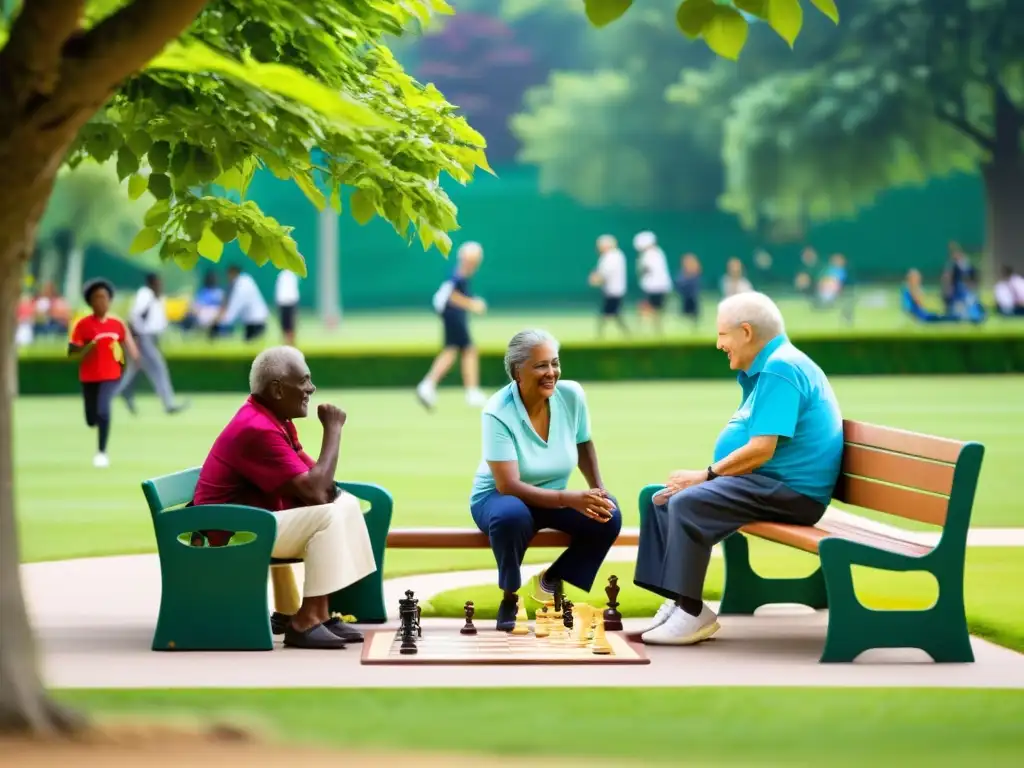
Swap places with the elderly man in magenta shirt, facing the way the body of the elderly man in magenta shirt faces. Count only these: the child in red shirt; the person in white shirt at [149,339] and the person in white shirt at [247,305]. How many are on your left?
3

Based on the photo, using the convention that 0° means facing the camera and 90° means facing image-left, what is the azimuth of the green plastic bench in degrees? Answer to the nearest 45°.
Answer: approximately 315°

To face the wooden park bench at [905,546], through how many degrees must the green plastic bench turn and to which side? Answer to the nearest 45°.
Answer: approximately 45° to its left

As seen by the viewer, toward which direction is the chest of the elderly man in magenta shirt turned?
to the viewer's right

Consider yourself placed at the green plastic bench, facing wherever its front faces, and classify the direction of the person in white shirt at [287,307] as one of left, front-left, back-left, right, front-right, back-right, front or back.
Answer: back-left
